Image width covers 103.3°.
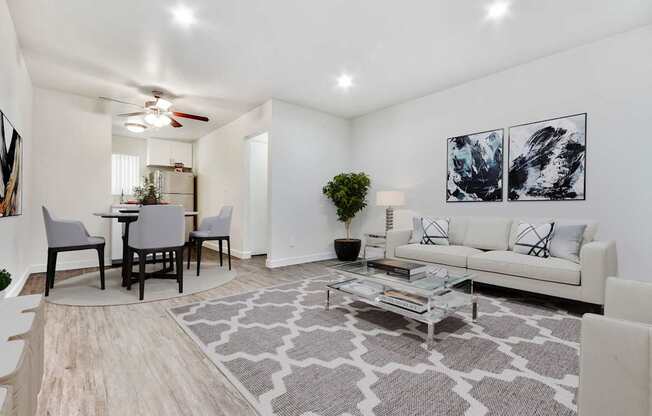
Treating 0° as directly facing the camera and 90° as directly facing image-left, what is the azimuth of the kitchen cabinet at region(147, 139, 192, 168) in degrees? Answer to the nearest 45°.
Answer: approximately 0°

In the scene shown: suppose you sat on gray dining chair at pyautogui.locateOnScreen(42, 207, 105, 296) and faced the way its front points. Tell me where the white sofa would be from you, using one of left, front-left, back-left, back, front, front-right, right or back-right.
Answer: front-right

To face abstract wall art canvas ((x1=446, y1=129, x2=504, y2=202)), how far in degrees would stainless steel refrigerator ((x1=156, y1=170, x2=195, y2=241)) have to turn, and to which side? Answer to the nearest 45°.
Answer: approximately 45° to its left

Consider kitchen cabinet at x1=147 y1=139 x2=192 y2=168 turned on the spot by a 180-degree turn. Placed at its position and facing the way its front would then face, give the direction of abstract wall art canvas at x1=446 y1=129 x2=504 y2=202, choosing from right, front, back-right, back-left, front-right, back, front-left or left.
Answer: back-right

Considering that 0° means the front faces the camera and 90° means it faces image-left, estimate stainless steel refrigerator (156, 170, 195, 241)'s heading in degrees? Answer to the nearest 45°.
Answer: approximately 0°

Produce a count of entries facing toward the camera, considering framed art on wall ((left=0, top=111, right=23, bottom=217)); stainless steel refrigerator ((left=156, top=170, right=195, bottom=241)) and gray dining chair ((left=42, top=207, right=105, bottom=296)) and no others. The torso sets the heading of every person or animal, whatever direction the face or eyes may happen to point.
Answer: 1

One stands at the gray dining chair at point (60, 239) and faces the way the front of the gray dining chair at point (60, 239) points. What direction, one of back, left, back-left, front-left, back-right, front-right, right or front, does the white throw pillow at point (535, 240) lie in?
front-right

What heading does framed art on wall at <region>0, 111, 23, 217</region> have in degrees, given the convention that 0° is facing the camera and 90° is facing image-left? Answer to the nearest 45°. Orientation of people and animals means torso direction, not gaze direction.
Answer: approximately 270°

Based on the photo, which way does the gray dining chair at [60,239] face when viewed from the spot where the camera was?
facing to the right of the viewer

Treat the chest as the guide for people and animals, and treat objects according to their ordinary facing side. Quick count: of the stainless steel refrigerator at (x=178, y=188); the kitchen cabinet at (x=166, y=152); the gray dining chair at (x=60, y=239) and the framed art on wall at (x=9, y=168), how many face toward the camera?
2
